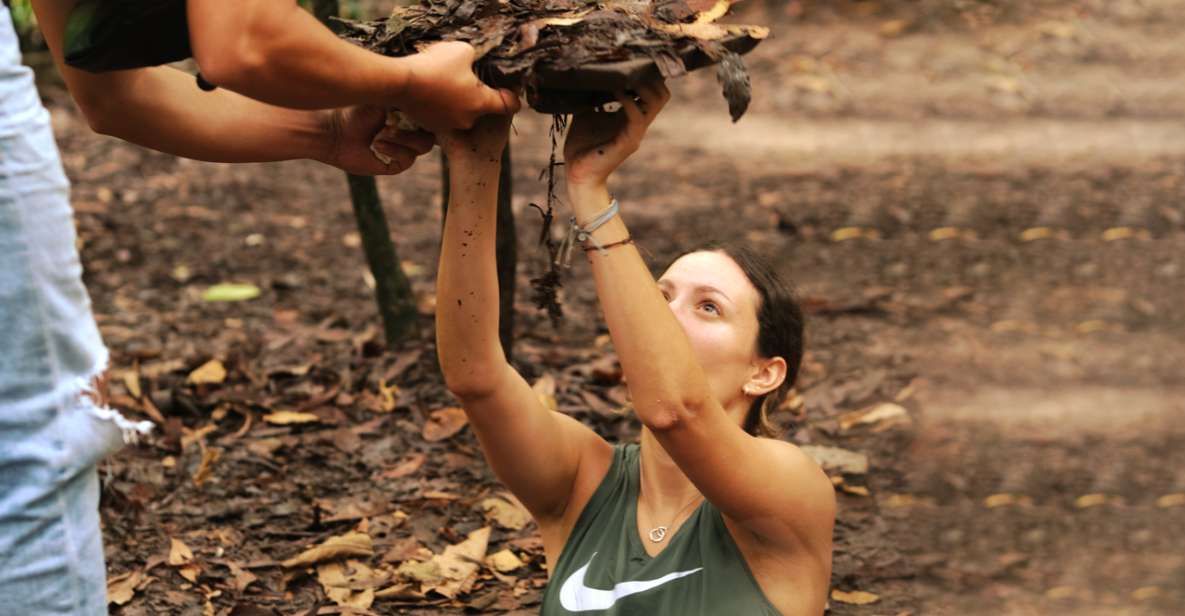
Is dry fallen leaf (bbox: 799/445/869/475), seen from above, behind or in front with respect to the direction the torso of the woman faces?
behind

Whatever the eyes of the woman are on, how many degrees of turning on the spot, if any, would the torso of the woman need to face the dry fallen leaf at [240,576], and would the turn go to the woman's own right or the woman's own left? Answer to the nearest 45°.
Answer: approximately 90° to the woman's own right

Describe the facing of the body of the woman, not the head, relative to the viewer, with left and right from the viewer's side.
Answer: facing the viewer and to the left of the viewer

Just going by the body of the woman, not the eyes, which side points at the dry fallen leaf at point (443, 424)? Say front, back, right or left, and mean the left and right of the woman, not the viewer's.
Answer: right

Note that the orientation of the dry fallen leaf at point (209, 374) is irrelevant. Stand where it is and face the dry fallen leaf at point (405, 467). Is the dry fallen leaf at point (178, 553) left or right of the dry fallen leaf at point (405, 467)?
right

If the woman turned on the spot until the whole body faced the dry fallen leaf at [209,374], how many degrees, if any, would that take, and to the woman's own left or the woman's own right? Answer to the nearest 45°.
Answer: approximately 90° to the woman's own right

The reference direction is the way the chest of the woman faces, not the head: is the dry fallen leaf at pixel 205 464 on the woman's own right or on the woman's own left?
on the woman's own right

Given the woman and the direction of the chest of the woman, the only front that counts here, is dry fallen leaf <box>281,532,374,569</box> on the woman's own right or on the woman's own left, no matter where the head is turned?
on the woman's own right

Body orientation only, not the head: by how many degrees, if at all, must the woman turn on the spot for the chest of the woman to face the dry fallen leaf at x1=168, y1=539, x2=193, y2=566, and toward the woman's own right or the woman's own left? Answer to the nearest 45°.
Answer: approximately 90° to the woman's own right

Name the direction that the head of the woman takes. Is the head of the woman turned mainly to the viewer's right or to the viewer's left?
to the viewer's left

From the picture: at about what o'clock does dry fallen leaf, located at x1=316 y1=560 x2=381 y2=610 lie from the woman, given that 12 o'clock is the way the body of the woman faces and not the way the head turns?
The dry fallen leaf is roughly at 3 o'clock from the woman.
